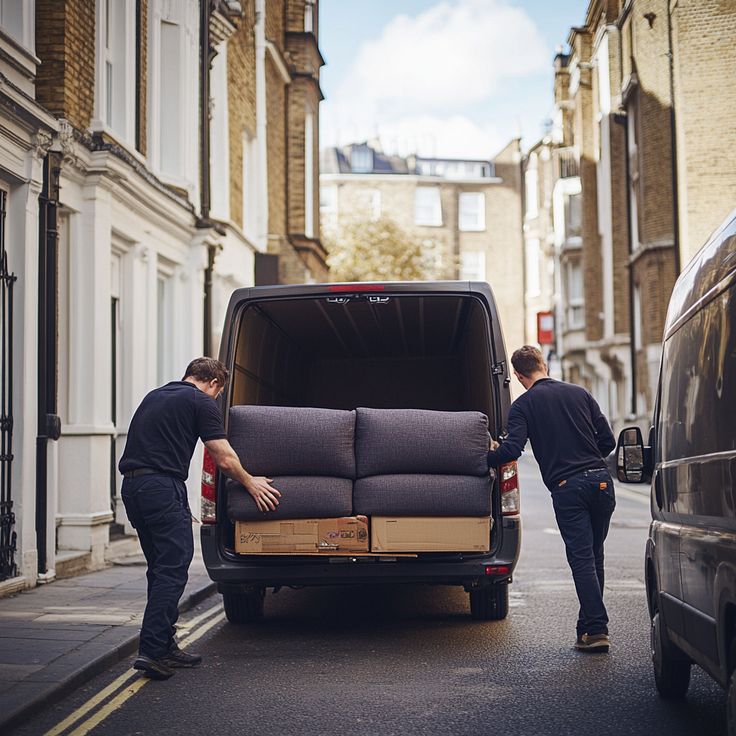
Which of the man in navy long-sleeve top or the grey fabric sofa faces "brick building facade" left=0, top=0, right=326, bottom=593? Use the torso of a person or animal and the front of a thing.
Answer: the man in navy long-sleeve top

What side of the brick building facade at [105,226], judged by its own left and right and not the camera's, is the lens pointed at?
right

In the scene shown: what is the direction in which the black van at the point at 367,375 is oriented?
away from the camera

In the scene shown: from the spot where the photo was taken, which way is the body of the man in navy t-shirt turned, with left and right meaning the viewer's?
facing away from the viewer and to the right of the viewer

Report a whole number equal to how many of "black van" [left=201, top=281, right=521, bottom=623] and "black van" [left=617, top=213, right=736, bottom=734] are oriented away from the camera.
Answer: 2

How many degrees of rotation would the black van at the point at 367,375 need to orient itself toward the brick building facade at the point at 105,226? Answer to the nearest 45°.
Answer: approximately 45° to its left

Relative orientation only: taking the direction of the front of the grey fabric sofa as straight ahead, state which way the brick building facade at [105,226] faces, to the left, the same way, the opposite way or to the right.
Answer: to the left

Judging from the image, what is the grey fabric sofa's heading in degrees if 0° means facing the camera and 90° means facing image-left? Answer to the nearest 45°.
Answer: approximately 0°

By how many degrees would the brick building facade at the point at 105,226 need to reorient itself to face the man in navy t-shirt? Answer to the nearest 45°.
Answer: approximately 90° to its right

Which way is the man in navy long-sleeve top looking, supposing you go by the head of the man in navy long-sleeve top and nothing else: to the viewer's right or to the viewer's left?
to the viewer's left

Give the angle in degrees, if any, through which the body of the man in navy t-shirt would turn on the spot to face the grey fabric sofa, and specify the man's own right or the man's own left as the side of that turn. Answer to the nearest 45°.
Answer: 0° — they already face it

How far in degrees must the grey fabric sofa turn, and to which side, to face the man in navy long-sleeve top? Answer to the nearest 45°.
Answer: approximately 90° to its left
